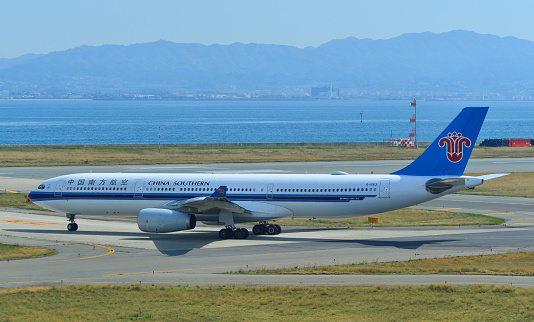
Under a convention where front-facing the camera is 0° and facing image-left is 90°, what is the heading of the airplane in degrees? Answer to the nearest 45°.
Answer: approximately 90°
